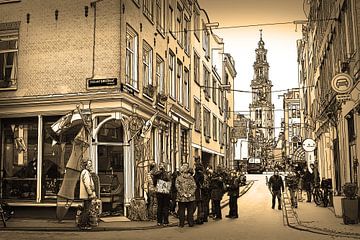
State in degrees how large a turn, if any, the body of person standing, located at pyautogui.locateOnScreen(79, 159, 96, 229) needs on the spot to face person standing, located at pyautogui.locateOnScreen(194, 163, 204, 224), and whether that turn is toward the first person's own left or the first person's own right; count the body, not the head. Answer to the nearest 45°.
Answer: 0° — they already face them

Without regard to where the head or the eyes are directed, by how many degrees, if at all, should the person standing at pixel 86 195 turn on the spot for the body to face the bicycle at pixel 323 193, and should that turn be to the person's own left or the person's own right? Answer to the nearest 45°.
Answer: approximately 45° to the person's own left

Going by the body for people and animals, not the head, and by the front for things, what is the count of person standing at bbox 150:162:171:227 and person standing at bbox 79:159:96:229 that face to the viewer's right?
1

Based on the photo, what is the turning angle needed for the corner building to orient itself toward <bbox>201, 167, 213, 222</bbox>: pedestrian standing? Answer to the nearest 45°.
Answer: approximately 45° to its left

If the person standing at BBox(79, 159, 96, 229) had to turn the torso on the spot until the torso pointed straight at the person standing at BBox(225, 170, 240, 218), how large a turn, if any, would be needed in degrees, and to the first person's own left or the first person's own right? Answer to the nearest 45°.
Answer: approximately 45° to the first person's own left

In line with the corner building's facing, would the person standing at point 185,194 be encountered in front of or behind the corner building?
in front

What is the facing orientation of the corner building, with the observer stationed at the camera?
facing the viewer and to the right of the viewer

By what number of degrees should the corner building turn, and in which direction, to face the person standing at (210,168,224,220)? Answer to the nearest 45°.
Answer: approximately 45° to its left

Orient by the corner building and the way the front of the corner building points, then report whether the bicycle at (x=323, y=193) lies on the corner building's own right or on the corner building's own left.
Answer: on the corner building's own left

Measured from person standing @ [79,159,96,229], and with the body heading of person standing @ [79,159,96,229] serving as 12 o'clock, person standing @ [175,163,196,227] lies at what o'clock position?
person standing @ [175,163,196,227] is roughly at 12 o'clock from person standing @ [79,159,96,229].

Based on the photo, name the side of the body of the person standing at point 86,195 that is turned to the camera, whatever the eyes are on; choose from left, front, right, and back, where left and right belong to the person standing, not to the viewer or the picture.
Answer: right

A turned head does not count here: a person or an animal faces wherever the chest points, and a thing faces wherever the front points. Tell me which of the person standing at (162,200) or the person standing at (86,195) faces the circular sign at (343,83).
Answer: the person standing at (86,195)
